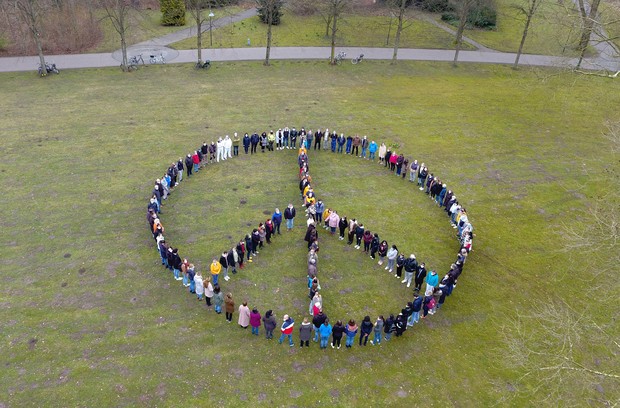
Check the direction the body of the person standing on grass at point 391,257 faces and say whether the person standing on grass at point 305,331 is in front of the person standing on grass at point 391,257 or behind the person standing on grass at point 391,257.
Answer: in front

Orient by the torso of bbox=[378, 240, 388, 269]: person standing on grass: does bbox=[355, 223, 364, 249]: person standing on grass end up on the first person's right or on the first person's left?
on the first person's right

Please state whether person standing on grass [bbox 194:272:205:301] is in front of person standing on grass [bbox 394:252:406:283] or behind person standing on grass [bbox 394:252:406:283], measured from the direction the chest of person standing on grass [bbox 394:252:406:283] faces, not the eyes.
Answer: in front

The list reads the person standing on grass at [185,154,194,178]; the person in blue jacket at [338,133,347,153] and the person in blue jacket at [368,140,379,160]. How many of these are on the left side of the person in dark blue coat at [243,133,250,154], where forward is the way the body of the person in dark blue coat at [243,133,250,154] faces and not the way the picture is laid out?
2

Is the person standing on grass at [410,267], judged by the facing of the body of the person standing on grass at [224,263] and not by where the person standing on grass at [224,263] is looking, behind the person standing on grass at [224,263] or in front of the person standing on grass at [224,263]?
in front

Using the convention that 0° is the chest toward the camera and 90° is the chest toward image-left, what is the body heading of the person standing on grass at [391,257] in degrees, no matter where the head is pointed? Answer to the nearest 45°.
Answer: approximately 45°
